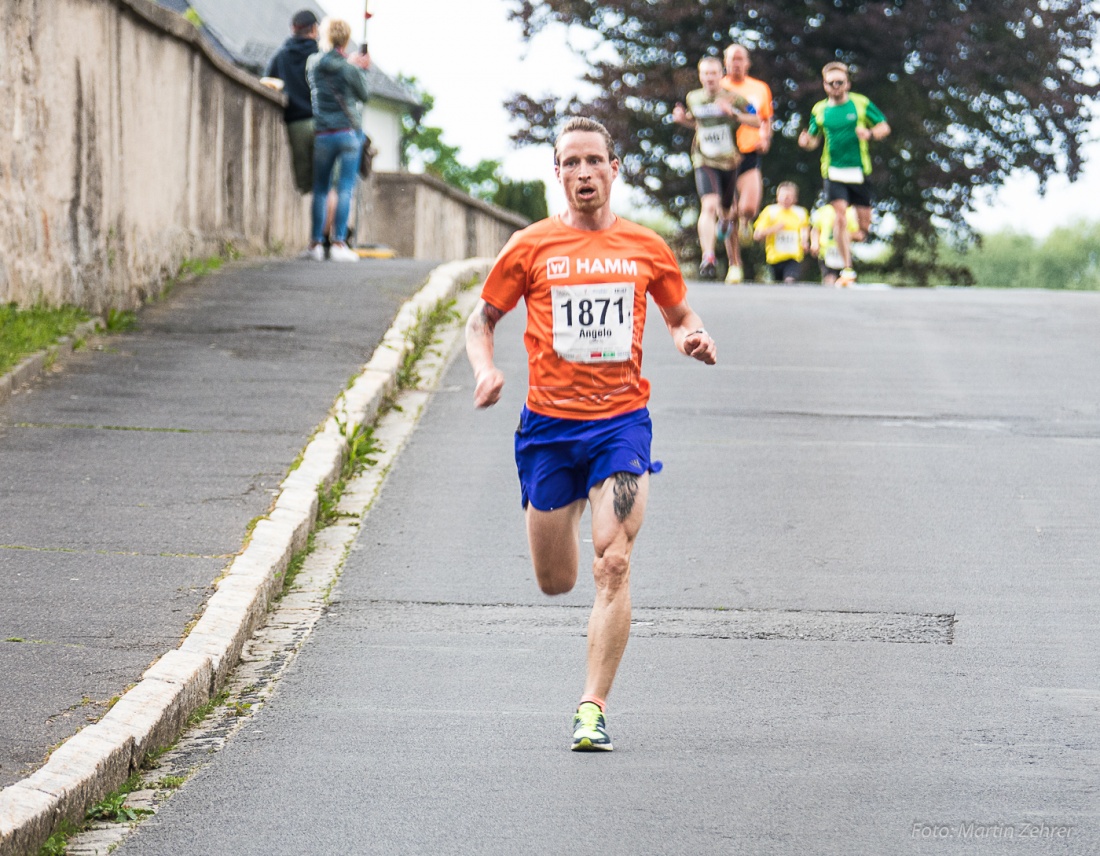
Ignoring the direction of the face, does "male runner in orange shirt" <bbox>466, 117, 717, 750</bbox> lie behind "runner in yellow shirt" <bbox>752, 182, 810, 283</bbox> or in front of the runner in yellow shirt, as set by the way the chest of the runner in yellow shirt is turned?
in front

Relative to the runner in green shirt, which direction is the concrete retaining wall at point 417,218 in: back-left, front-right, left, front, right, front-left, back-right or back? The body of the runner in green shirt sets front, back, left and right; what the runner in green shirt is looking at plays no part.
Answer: back-right

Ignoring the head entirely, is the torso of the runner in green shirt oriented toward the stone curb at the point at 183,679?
yes

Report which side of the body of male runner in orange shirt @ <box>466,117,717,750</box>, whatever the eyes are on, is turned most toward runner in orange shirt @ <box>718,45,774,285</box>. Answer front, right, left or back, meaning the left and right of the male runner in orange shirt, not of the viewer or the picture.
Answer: back

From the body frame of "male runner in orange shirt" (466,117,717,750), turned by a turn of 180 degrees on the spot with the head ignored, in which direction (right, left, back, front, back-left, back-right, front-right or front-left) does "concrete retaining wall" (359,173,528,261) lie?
front

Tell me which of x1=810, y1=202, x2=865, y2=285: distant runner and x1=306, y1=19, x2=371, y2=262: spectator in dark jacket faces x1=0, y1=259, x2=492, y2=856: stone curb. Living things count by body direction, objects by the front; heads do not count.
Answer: the distant runner

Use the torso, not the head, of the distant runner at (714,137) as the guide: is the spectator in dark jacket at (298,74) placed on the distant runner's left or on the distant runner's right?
on the distant runner's right

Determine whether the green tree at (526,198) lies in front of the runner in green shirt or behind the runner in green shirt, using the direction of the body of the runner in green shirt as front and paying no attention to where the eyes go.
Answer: behind

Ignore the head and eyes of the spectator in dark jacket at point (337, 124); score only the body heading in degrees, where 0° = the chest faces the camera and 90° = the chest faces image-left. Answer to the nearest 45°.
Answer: approximately 225°

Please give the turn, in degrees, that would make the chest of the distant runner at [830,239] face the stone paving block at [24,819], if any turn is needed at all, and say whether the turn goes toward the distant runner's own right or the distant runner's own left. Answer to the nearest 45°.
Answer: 0° — they already face it

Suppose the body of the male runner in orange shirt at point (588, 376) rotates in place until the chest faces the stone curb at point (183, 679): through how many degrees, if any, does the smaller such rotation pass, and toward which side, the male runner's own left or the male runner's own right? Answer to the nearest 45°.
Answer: approximately 90° to the male runner's own right
